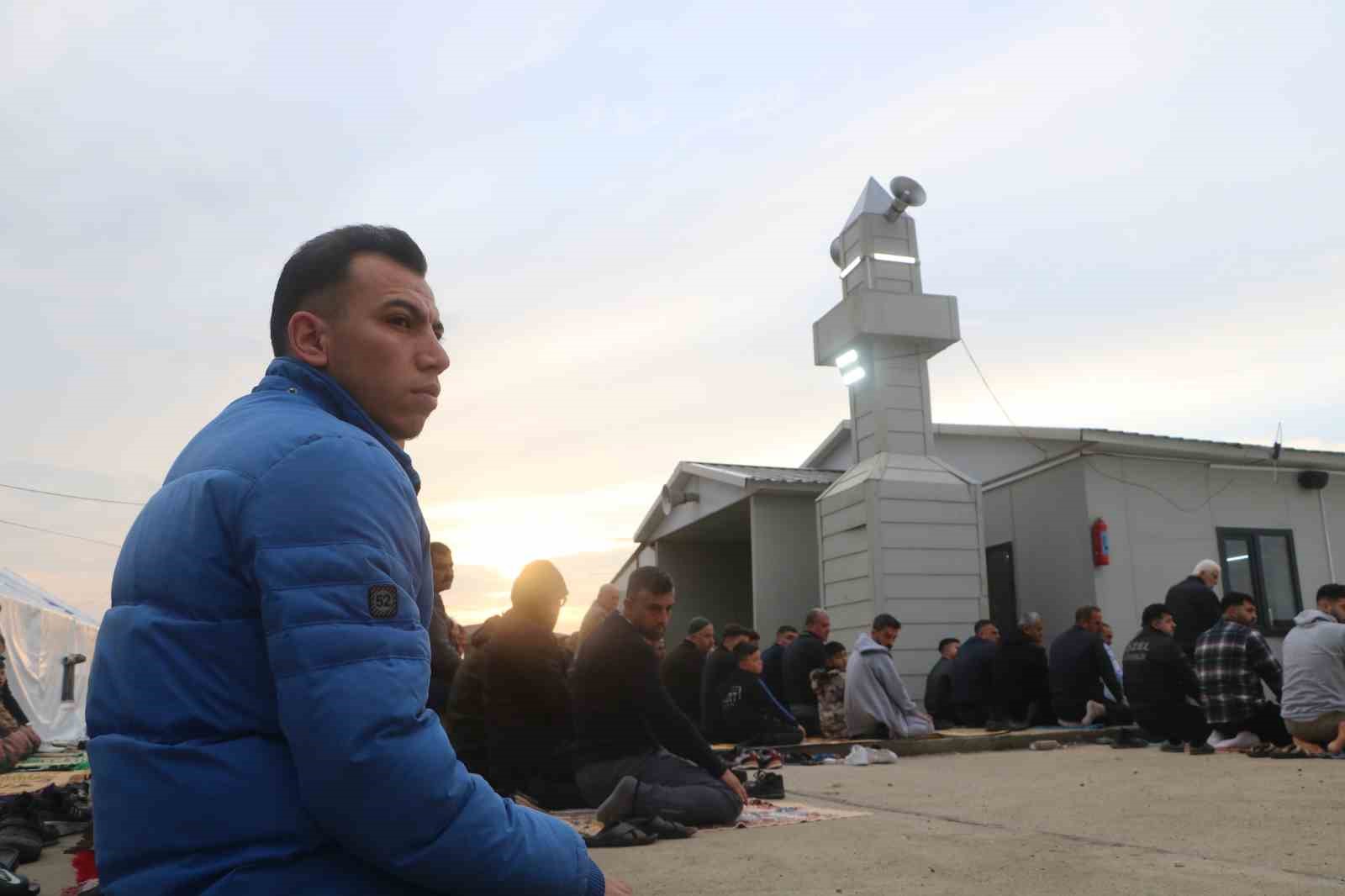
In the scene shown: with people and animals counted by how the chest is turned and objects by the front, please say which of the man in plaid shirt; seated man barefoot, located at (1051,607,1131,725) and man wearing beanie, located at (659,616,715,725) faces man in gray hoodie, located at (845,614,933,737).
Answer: the man wearing beanie

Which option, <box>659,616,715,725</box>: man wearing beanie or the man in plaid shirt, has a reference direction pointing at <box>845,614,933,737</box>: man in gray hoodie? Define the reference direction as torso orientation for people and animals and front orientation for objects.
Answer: the man wearing beanie

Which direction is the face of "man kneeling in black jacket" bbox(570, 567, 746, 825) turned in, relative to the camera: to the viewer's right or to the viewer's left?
to the viewer's right

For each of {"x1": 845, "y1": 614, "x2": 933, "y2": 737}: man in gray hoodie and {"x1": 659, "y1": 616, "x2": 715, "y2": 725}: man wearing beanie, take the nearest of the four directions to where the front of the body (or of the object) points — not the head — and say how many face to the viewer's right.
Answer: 2

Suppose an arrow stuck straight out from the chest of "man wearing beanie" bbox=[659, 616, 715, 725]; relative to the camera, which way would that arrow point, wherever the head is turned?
to the viewer's right

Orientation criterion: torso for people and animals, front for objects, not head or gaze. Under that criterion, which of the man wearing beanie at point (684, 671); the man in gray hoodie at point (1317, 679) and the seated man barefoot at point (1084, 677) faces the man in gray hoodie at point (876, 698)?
the man wearing beanie

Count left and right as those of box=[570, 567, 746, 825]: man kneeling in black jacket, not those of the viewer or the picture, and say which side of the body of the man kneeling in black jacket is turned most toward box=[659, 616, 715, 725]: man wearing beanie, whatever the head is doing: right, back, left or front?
left

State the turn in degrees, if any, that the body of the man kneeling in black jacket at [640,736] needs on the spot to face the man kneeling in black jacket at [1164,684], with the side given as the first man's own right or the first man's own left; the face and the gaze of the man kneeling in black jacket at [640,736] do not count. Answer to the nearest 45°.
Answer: approximately 45° to the first man's own left

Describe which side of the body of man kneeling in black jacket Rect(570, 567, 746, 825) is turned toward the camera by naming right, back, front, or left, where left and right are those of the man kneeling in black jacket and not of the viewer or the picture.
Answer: right

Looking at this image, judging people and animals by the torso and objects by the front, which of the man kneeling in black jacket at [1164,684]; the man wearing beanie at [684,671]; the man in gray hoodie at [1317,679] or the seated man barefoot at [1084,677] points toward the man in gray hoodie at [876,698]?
the man wearing beanie

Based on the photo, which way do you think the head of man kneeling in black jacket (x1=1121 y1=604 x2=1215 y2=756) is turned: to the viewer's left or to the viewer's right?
to the viewer's right

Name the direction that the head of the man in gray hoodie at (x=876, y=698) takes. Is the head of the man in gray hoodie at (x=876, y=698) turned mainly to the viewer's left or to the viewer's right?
to the viewer's right

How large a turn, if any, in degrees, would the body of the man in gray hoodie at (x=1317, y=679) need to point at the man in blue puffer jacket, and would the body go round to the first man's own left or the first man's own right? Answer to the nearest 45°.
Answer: approximately 135° to the first man's own right

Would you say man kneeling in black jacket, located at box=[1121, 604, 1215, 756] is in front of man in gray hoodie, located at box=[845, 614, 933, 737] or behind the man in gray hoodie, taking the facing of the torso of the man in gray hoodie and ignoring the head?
in front

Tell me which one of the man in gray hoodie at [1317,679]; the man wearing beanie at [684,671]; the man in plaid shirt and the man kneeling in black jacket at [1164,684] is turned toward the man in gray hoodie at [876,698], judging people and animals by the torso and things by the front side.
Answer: the man wearing beanie

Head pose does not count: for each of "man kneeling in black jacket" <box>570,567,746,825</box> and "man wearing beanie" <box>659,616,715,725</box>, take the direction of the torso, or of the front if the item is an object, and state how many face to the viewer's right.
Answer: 2

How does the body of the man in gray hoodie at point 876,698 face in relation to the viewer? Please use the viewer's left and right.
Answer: facing to the right of the viewer
